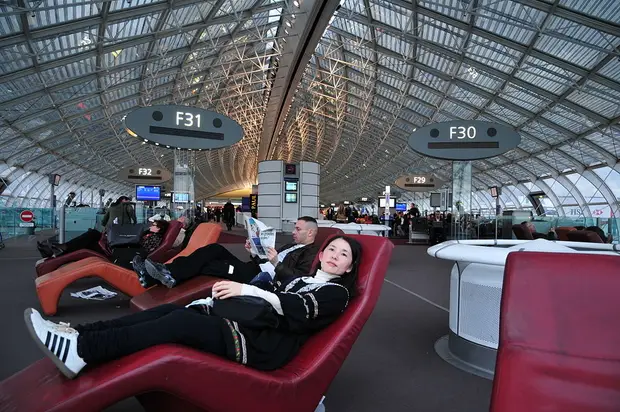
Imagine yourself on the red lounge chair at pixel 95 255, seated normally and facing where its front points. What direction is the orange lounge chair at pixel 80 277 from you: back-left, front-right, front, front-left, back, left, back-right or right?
left

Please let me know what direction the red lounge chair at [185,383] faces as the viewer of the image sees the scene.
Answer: facing to the left of the viewer

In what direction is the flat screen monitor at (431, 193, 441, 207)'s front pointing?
toward the camera

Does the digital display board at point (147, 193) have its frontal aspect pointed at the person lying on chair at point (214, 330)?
yes

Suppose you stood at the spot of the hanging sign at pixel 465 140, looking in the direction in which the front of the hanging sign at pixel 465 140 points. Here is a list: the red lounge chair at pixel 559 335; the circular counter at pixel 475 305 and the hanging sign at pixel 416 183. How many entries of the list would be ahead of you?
2

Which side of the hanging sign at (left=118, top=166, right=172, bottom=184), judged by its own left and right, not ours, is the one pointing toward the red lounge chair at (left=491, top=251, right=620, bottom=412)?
front

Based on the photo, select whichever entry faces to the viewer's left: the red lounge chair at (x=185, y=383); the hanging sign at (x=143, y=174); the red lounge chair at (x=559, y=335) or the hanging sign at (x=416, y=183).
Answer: the red lounge chair at (x=185, y=383)

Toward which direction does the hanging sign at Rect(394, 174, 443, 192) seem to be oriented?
toward the camera

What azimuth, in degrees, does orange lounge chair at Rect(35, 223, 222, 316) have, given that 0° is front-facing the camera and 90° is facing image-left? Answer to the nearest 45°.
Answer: approximately 90°

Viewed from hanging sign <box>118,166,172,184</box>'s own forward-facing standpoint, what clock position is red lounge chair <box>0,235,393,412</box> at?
The red lounge chair is roughly at 12 o'clock from the hanging sign.

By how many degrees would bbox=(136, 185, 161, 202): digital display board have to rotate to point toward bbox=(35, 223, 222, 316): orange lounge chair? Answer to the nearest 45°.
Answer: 0° — it already faces it

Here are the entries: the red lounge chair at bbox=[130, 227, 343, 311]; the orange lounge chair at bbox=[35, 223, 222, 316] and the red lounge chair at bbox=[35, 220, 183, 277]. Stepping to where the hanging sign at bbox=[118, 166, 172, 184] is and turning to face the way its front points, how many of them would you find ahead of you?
3

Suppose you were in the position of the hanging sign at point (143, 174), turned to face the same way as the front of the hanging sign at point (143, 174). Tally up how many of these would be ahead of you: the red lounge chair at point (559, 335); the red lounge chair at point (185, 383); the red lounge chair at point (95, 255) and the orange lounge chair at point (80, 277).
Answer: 4

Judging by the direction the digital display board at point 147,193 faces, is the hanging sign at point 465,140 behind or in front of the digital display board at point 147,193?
in front

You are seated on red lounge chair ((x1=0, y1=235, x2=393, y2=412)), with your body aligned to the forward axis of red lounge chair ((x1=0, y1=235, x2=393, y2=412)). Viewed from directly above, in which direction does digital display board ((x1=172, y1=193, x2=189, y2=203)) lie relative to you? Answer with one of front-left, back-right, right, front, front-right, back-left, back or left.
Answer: right
